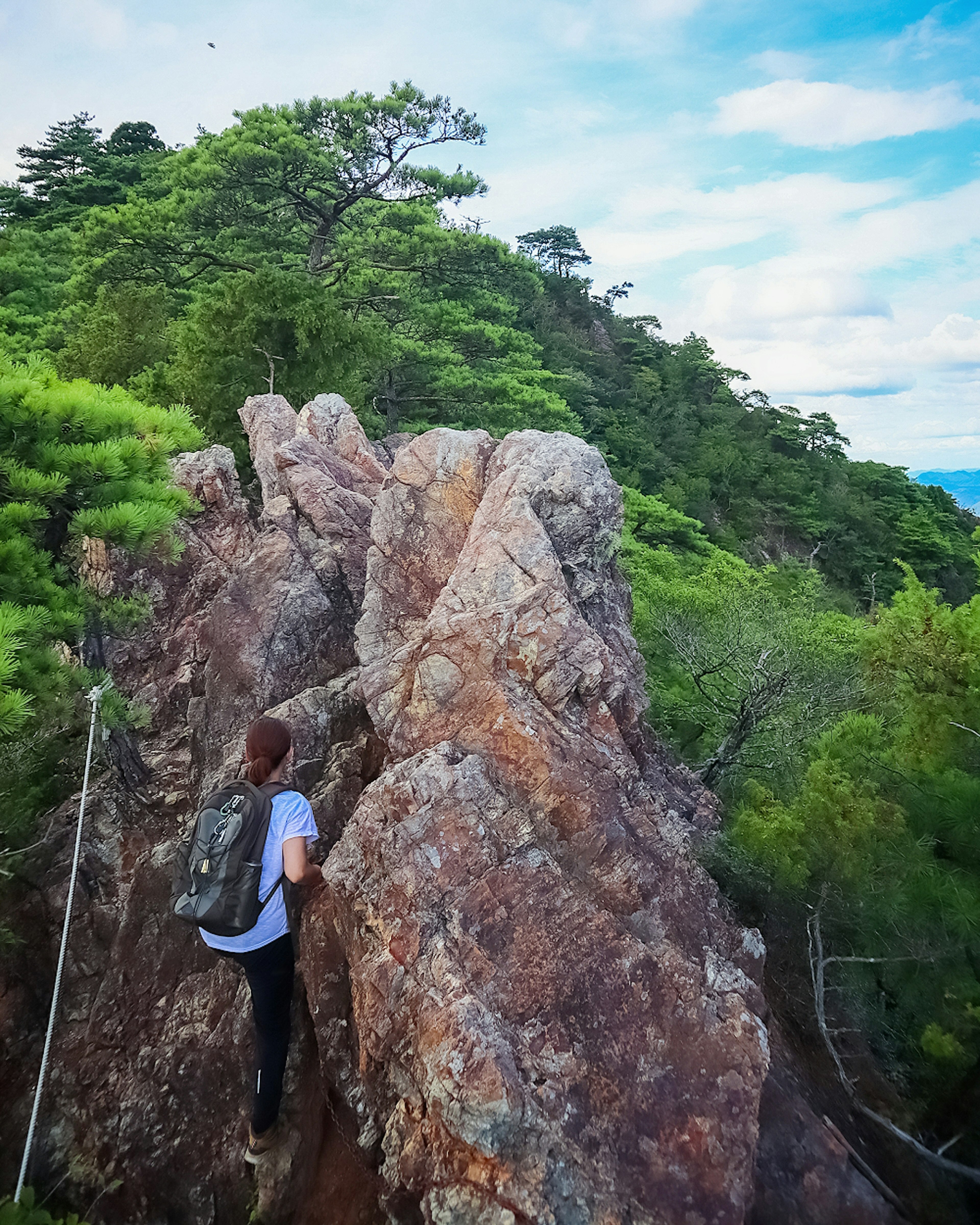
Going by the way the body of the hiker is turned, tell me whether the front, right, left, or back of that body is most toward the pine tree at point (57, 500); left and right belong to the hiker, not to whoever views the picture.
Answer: left

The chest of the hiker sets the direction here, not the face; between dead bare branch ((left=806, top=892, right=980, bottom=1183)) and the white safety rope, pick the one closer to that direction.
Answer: the dead bare branch

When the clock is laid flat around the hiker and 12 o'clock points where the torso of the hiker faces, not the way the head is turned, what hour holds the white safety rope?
The white safety rope is roughly at 8 o'clock from the hiker.

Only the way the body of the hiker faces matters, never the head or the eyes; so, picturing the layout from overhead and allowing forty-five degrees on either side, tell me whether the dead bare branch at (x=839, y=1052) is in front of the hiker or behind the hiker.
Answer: in front

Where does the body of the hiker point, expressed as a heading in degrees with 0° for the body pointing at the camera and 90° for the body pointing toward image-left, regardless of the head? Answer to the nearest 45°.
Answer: approximately 225°

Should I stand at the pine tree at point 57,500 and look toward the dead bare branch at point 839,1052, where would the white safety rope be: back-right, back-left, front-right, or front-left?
front-right
